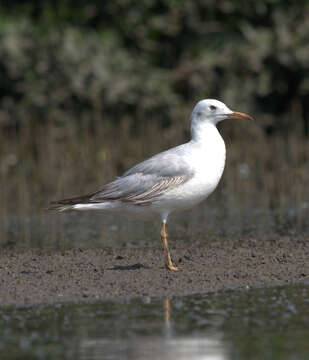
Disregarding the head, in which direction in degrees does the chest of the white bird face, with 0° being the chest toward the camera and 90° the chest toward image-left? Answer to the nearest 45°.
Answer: approximately 270°
